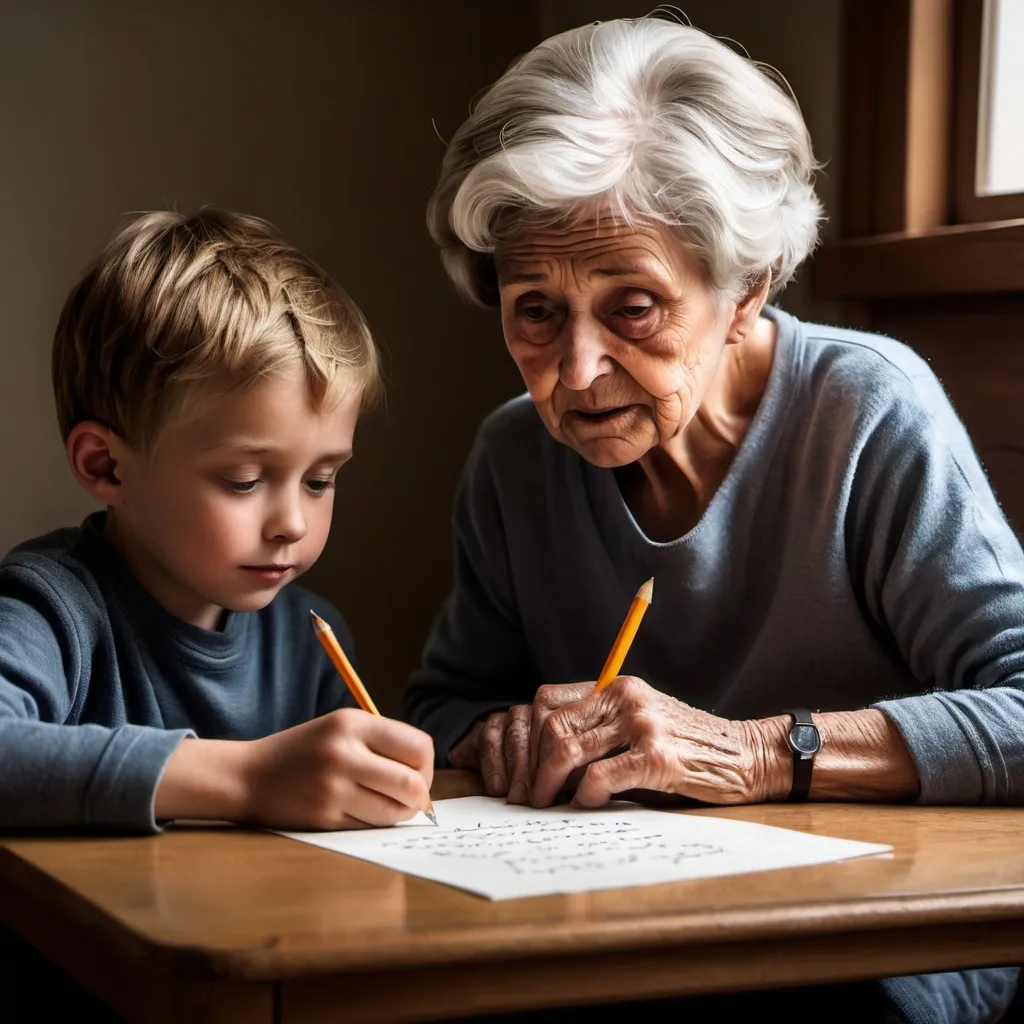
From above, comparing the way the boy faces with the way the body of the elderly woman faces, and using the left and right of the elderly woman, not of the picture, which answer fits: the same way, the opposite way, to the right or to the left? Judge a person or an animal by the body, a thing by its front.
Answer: to the left

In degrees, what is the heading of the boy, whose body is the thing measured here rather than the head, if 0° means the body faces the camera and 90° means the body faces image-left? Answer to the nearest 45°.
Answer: approximately 315°

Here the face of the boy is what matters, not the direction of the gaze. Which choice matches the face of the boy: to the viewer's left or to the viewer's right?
to the viewer's right
